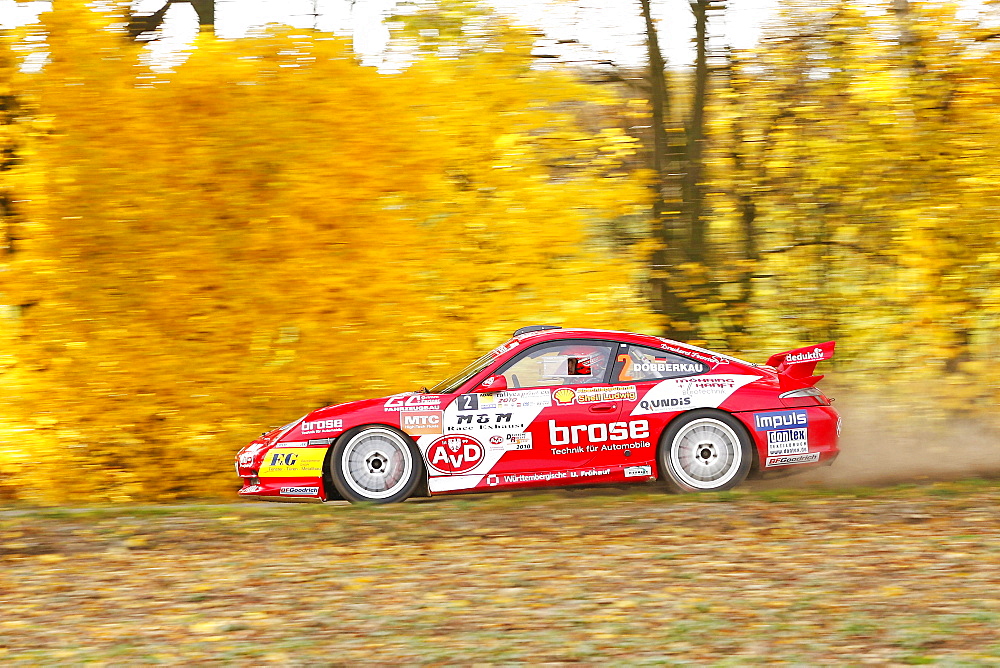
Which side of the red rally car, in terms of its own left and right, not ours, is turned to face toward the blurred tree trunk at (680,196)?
right

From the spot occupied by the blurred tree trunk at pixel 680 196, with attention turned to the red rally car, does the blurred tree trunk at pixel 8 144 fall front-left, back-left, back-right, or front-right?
front-right

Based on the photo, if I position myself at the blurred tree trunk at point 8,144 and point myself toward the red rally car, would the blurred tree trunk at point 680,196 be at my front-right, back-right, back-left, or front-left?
front-left

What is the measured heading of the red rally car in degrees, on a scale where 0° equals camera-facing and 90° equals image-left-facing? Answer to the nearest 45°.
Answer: approximately 90°

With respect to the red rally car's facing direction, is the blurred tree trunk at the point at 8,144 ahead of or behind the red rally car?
ahead

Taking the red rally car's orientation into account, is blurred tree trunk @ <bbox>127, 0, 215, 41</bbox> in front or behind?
in front

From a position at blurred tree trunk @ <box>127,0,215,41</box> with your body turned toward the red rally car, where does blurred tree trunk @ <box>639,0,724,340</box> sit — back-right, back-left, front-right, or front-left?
front-left

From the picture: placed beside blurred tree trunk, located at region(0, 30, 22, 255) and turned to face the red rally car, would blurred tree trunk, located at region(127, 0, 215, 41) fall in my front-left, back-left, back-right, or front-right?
front-left
